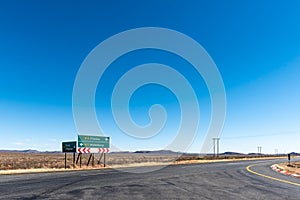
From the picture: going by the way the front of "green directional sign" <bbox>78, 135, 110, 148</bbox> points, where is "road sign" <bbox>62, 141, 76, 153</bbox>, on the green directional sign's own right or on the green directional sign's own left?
on the green directional sign's own right

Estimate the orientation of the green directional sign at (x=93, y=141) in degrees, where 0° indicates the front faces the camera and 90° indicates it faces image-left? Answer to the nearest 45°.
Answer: approximately 0°
